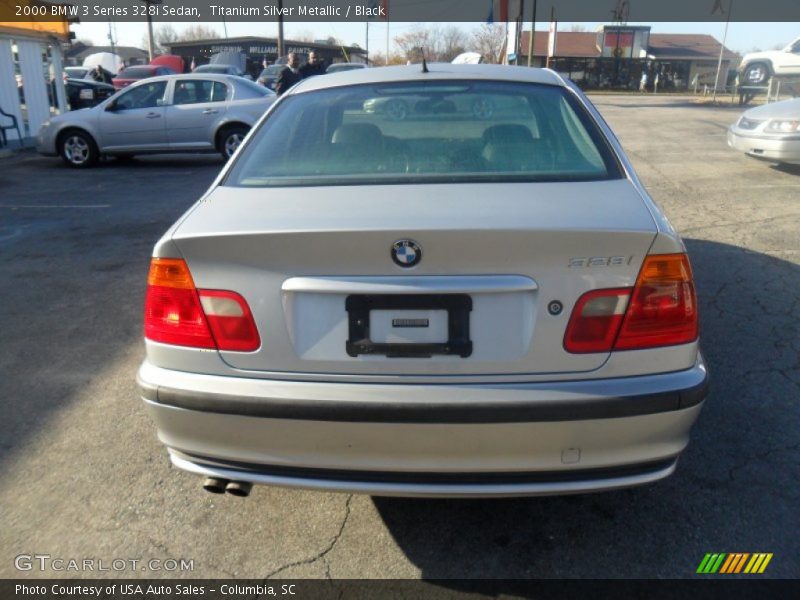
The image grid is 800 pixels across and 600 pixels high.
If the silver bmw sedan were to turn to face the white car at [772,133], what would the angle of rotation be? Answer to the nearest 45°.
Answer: approximately 45° to its right

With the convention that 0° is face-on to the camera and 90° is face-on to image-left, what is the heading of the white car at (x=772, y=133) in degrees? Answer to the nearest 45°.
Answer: approximately 45°

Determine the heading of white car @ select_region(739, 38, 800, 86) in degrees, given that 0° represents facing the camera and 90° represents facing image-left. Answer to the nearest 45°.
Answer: approximately 90°

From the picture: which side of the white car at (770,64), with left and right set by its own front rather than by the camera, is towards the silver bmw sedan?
left

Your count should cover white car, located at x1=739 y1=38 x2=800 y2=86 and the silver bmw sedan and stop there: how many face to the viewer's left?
1

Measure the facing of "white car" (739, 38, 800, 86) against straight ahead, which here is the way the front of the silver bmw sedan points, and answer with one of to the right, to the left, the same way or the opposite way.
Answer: to the left

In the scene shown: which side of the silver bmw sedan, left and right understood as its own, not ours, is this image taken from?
back

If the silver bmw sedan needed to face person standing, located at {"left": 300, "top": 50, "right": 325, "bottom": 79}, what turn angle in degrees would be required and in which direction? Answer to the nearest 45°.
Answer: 0° — it already faces them

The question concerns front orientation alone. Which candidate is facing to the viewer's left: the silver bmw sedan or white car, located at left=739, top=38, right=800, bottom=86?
the white car

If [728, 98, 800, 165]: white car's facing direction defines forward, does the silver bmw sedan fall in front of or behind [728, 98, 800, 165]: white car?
in front

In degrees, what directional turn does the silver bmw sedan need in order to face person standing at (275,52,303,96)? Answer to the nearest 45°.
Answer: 0° — it already faces them

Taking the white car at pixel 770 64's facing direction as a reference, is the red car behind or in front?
in front
